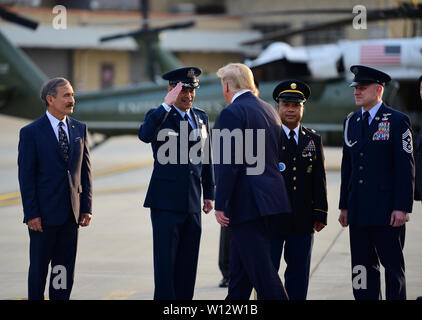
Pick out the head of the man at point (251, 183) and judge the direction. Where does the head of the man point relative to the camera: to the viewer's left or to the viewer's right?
to the viewer's left

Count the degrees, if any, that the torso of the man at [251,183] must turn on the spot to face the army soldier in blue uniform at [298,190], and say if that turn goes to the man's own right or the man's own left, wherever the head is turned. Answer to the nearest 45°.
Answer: approximately 90° to the man's own right

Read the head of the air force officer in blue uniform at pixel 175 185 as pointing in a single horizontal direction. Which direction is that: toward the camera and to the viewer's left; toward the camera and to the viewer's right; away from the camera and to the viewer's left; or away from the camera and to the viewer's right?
toward the camera and to the viewer's right

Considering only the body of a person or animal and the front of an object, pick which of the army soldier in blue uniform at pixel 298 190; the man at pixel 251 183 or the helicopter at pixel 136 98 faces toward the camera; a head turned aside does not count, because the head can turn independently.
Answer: the army soldier in blue uniform

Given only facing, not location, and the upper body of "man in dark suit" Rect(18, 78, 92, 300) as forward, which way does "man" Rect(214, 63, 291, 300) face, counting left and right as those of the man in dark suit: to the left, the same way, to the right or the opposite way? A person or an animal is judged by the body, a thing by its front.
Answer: the opposite way

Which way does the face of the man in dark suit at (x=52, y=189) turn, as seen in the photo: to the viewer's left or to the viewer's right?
to the viewer's right

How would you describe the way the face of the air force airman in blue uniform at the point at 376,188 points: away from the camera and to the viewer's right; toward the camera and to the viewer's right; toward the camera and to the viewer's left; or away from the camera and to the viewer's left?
toward the camera and to the viewer's left

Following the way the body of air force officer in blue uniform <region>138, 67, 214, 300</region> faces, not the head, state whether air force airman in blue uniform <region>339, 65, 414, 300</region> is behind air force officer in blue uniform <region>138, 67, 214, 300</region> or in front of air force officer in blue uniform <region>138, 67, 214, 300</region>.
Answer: in front

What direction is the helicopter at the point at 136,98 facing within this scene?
to the viewer's right

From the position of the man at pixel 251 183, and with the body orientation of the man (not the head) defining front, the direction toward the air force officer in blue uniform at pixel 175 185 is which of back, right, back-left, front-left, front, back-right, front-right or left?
front

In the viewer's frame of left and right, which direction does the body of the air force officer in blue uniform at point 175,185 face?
facing the viewer and to the right of the viewer

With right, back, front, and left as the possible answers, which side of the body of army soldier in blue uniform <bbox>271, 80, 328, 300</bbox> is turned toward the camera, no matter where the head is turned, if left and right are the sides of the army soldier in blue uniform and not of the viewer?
front

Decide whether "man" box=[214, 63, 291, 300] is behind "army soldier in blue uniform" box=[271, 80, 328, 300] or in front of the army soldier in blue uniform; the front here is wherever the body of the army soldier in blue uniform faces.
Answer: in front

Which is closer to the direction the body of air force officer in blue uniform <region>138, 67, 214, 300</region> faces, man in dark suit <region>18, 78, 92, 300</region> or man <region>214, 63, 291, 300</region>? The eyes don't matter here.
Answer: the man

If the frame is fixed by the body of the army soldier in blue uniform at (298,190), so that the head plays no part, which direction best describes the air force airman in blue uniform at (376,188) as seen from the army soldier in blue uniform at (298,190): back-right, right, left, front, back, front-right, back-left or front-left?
left
